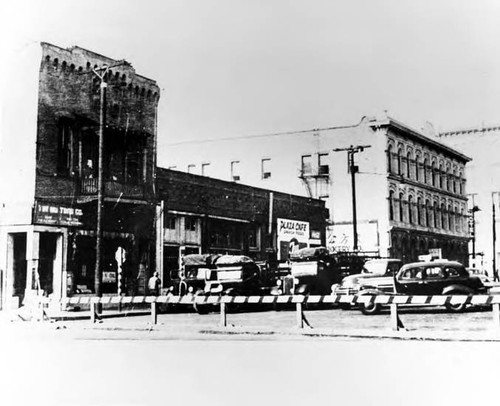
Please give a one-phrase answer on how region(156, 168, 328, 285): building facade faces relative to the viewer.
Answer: facing the viewer and to the right of the viewer

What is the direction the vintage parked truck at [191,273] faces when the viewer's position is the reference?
facing the viewer and to the left of the viewer

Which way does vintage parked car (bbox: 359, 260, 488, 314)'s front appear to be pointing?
to the viewer's left

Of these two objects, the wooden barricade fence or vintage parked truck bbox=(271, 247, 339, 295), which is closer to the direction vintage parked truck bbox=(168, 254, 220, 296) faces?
the wooden barricade fence

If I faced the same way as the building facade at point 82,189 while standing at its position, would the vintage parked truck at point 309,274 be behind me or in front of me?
in front

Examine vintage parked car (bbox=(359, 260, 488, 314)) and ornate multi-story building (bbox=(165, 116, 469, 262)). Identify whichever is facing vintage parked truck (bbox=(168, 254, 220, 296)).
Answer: vintage parked car (bbox=(359, 260, 488, 314))

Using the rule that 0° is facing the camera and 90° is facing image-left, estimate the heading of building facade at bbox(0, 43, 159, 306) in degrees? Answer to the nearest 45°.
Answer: approximately 315°

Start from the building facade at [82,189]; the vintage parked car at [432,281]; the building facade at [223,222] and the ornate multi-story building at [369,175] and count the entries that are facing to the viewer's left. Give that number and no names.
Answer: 1

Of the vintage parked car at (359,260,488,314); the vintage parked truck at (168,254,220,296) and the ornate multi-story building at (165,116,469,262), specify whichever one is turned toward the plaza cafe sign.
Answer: the vintage parked car at (359,260,488,314)

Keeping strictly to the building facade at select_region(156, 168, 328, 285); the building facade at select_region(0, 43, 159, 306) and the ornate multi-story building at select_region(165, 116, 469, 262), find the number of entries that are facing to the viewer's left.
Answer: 0

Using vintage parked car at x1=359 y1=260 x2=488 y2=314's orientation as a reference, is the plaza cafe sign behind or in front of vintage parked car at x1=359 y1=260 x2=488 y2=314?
in front

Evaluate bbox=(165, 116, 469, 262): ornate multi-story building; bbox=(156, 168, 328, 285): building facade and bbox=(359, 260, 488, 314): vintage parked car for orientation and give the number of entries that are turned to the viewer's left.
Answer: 1
